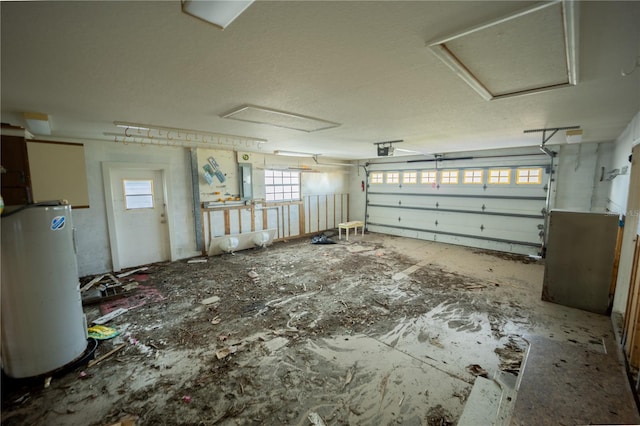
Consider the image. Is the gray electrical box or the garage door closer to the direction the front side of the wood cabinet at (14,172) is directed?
the garage door

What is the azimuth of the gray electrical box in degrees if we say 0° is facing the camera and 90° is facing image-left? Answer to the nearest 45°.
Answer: approximately 315°

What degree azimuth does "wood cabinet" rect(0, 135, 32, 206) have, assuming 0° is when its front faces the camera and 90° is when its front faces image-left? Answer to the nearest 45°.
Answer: approximately 315°

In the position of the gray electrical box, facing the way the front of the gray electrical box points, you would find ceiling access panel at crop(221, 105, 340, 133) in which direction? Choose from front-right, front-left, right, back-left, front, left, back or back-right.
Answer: front-right

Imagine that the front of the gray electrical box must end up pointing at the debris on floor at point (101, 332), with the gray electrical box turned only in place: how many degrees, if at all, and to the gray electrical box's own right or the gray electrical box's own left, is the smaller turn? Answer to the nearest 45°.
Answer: approximately 90° to the gray electrical box's own right

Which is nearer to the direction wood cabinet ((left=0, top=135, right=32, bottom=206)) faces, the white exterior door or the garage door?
the garage door

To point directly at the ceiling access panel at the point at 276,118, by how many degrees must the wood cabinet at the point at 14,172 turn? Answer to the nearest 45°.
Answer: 0° — it already faces it

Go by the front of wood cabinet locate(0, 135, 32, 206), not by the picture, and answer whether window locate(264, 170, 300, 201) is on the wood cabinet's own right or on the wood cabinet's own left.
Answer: on the wood cabinet's own left

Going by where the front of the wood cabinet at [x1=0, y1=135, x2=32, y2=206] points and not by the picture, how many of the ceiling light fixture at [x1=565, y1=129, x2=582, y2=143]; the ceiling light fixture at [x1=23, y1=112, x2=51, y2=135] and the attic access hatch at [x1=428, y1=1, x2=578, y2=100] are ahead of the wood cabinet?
2

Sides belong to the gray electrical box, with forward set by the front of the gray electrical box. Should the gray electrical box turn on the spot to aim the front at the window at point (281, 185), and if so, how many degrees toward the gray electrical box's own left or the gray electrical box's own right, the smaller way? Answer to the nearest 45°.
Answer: approximately 90° to the gray electrical box's own left

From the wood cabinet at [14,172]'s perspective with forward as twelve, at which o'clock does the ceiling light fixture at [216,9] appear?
The ceiling light fixture is roughly at 1 o'clock from the wood cabinet.
